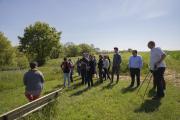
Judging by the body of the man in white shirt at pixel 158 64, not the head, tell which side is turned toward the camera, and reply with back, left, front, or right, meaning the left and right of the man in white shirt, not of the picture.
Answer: left

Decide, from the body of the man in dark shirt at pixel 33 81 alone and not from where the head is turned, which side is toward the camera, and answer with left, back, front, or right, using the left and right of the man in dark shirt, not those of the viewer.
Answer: back

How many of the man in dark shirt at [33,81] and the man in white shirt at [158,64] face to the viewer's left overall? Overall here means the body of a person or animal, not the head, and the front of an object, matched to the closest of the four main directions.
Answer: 1

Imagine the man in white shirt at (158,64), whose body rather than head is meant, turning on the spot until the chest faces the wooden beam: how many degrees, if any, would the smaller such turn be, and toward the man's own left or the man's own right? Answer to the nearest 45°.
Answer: approximately 45° to the man's own left

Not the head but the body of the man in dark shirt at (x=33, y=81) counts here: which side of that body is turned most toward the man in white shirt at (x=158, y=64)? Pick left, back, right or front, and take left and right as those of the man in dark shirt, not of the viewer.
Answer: right

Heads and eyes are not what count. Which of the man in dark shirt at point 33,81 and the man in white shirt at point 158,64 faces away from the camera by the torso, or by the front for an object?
the man in dark shirt

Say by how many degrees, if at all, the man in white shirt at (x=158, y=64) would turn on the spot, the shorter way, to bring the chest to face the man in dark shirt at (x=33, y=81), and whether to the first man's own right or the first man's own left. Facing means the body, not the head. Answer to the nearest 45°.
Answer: approximately 45° to the first man's own left
